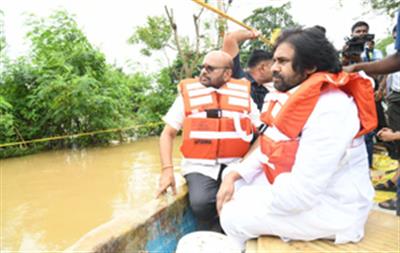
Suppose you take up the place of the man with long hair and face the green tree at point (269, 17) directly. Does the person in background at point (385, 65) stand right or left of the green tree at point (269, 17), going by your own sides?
right

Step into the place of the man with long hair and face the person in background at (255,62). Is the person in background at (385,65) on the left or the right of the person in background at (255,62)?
right

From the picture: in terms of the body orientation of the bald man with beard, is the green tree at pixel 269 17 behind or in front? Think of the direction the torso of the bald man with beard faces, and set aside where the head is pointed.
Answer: behind

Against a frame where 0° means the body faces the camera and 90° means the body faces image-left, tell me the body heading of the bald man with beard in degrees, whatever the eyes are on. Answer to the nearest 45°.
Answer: approximately 0°

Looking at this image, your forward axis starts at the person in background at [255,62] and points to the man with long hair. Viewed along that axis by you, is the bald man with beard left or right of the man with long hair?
right
